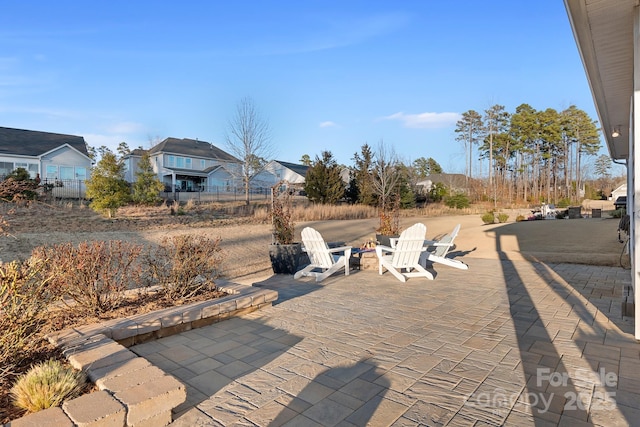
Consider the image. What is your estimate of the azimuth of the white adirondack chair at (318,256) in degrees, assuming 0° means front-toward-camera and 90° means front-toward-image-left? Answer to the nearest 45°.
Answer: approximately 225°

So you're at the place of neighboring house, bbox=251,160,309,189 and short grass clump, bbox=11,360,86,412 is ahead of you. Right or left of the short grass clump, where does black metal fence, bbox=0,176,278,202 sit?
right

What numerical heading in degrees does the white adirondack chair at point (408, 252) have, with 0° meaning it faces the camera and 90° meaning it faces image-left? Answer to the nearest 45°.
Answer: approximately 135°

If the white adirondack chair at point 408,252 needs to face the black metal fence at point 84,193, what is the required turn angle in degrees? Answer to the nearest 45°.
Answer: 0° — it already faces it

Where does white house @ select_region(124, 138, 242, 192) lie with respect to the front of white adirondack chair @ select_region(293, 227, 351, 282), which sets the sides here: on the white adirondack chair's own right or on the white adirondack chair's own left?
on the white adirondack chair's own left

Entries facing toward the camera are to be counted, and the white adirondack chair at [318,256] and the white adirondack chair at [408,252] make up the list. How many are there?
0

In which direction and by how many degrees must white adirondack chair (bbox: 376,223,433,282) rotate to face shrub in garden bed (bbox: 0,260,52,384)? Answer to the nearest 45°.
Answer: approximately 90° to its left

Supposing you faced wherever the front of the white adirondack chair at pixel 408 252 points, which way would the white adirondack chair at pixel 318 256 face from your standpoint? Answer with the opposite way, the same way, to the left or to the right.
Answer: to the right

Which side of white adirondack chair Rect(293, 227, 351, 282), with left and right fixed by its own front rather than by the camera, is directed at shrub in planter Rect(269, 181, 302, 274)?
left

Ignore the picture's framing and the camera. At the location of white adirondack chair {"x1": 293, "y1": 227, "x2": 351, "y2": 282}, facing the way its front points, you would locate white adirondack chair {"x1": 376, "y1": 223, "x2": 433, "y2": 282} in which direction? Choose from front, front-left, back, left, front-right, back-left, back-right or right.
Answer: front-right

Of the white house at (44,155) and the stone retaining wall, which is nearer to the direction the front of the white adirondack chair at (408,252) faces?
the white house

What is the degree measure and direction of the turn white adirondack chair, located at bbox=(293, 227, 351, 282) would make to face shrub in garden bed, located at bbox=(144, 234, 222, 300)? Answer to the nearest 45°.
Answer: approximately 180°

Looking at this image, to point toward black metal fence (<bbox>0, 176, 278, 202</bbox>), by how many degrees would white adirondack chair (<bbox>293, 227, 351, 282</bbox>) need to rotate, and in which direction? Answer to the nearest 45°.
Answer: approximately 90° to its left

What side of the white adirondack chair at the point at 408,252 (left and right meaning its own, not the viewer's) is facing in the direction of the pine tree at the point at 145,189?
front

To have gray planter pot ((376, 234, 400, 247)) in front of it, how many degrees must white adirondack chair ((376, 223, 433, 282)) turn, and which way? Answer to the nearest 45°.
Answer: approximately 45° to its right

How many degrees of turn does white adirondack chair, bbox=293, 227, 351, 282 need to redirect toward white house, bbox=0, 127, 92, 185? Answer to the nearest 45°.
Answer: approximately 90° to its left

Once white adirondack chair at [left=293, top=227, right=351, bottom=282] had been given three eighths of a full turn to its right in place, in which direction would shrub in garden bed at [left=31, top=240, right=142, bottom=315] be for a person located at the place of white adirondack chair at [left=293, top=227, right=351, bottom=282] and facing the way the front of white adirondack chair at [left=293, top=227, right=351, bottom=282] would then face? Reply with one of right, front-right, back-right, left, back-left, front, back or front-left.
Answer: front-right
